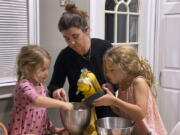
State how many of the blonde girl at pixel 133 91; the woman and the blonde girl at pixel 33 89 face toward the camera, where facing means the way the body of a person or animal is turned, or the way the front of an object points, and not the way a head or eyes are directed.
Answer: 1

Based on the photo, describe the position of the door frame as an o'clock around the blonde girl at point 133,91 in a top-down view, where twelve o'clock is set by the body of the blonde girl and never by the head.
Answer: The door frame is roughly at 3 o'clock from the blonde girl.

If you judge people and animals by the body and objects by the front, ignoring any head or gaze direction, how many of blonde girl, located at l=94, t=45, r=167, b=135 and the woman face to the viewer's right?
0

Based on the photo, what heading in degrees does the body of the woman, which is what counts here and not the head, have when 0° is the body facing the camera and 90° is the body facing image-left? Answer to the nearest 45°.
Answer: approximately 0°

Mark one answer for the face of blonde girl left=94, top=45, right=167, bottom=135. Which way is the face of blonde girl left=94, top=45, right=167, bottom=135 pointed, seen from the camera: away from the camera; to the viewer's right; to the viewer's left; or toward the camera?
to the viewer's left

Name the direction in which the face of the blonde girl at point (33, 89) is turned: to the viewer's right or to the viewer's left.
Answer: to the viewer's right

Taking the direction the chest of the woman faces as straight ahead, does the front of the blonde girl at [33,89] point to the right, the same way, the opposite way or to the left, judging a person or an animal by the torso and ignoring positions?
to the left

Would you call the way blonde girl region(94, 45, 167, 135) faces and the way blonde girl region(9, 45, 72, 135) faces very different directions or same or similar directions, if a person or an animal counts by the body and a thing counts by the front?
very different directions

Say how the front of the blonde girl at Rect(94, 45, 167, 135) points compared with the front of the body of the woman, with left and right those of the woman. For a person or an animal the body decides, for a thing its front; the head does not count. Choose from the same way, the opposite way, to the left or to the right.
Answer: to the right

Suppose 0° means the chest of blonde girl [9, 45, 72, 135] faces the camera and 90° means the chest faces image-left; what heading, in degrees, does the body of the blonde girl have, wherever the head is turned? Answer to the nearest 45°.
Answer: approximately 270°

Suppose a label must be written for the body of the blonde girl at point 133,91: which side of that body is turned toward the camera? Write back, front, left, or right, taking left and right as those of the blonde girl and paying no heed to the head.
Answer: left
